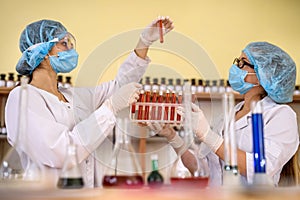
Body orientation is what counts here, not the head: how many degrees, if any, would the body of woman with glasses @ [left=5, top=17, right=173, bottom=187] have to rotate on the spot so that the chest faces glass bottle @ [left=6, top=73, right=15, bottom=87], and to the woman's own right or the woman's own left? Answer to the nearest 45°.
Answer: approximately 135° to the woman's own left

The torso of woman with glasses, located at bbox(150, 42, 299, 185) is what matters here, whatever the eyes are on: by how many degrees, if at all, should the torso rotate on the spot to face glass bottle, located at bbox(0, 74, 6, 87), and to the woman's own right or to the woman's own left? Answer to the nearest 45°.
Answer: approximately 45° to the woman's own right

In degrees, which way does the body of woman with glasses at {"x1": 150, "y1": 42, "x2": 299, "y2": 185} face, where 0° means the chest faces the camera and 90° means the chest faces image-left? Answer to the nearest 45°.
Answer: approximately 90°

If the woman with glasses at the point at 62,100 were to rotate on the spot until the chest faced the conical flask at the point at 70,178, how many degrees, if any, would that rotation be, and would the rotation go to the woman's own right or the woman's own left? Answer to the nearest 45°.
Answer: approximately 45° to the woman's own right

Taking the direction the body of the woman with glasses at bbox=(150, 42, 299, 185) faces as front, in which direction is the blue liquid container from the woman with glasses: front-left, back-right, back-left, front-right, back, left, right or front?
left

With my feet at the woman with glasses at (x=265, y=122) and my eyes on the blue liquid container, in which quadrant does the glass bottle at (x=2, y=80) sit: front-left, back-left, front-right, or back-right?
back-right

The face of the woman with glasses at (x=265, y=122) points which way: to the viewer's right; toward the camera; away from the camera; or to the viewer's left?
to the viewer's left

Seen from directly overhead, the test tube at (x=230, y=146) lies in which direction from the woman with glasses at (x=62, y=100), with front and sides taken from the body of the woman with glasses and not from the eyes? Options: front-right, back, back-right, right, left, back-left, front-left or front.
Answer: front

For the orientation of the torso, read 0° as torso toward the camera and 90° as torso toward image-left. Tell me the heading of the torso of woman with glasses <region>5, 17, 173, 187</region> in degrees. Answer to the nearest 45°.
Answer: approximately 315°

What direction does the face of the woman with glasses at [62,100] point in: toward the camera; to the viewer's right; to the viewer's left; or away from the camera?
to the viewer's right

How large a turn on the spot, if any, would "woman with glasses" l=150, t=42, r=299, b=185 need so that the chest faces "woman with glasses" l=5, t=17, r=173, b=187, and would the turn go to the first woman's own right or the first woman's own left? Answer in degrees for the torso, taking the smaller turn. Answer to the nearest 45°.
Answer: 0° — they already face them

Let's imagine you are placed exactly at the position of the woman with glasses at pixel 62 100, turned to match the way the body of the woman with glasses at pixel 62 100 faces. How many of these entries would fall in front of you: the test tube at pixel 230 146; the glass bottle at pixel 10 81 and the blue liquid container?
2

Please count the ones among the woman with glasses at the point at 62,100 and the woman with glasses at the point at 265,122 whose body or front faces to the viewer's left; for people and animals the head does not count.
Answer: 1
